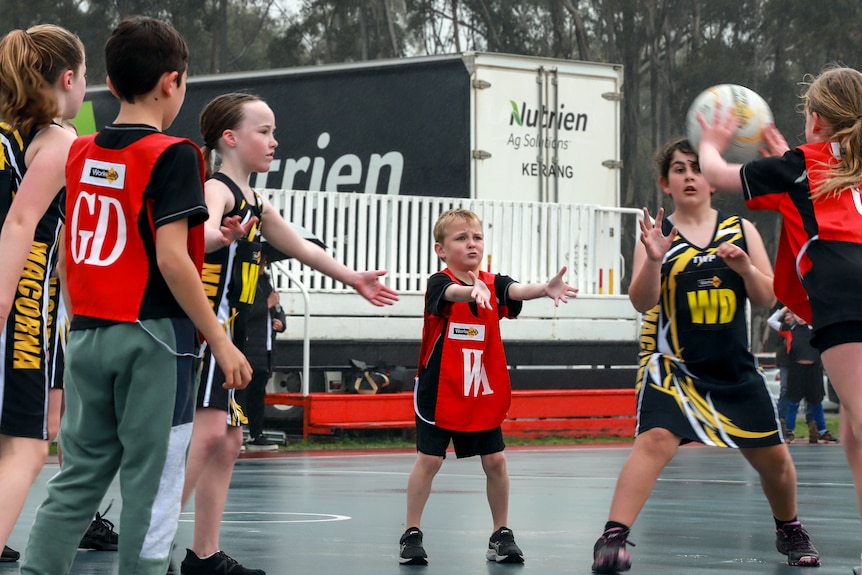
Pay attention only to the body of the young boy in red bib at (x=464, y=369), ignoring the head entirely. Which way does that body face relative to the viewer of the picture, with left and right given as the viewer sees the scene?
facing the viewer and to the right of the viewer

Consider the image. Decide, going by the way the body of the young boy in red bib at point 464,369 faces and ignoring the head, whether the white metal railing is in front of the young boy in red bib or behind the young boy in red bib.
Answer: behind

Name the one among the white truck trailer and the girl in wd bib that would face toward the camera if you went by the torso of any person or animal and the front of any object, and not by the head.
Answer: the girl in wd bib

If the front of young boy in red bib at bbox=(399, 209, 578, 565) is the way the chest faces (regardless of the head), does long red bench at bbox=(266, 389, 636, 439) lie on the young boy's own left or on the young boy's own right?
on the young boy's own left

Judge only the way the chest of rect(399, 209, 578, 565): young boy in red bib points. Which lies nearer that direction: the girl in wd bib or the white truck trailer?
the girl in wd bib

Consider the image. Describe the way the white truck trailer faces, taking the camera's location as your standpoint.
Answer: facing away from the viewer and to the left of the viewer

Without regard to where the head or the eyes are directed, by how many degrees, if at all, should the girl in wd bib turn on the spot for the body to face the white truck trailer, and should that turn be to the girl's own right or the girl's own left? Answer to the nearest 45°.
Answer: approximately 180°

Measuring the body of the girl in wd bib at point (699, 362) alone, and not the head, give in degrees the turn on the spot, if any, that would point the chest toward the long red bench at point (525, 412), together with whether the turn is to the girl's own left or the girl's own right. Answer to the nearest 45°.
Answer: approximately 180°

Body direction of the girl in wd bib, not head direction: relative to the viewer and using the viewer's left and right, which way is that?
facing the viewer

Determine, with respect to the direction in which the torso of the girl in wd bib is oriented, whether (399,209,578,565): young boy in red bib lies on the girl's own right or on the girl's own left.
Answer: on the girl's own right

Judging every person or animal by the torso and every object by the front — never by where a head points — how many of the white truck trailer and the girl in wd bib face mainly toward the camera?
1

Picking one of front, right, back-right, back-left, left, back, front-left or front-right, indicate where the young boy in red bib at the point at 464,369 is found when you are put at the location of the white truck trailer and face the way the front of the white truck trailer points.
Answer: back-left

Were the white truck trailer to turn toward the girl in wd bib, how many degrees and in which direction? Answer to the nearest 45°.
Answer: approximately 135° to its left
